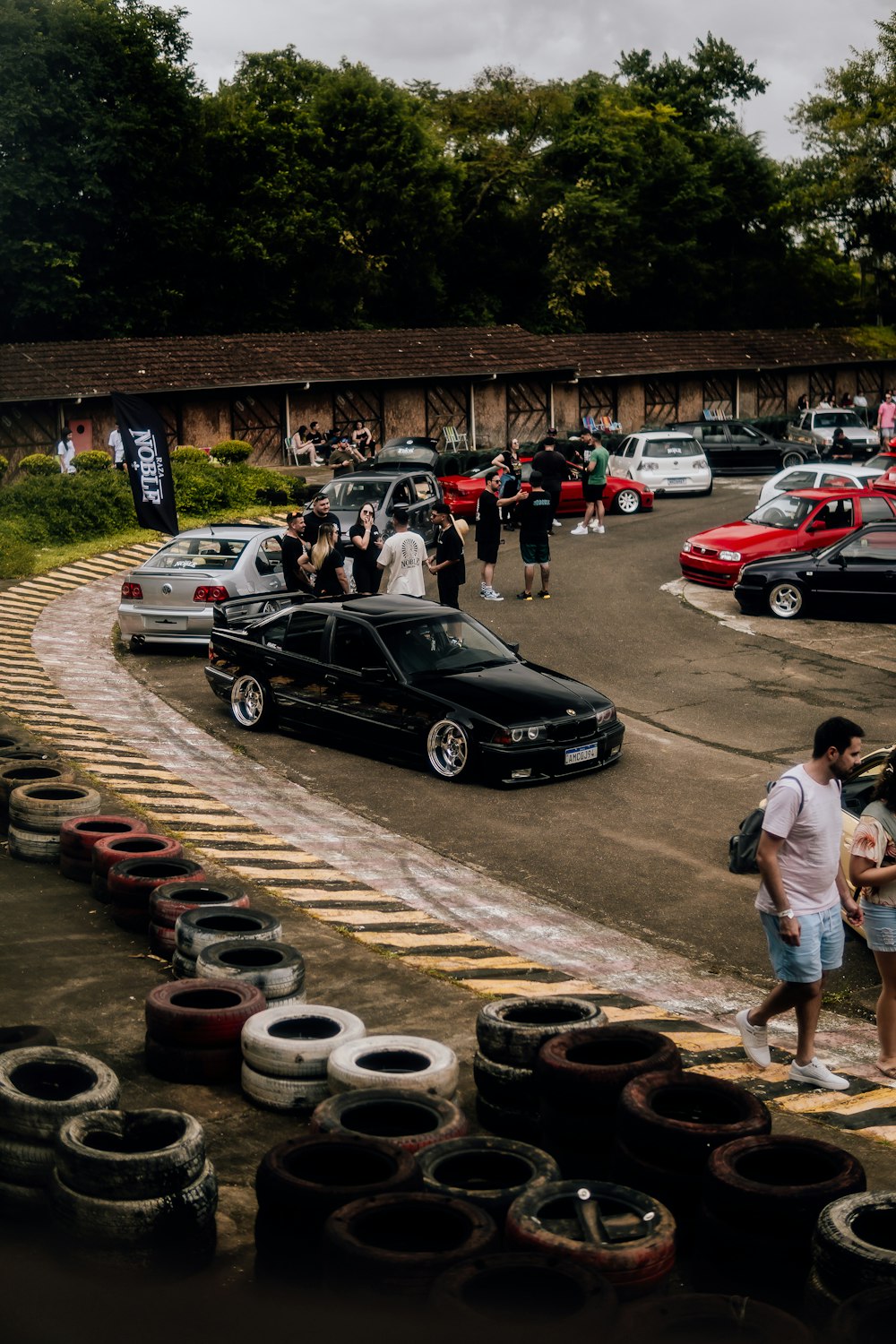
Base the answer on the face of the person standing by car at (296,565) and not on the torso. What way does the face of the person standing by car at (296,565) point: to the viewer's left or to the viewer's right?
to the viewer's right

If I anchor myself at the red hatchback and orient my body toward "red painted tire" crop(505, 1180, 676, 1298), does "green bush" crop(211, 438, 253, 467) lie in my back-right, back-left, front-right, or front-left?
back-right

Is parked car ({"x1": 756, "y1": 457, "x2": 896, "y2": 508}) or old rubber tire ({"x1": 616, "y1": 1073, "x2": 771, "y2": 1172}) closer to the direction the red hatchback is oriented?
the old rubber tire

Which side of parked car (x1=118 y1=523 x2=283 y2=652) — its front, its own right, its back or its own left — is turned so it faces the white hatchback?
front

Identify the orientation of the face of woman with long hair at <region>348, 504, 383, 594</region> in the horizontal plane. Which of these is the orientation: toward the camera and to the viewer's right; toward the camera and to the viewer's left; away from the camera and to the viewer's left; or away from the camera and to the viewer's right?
toward the camera and to the viewer's right

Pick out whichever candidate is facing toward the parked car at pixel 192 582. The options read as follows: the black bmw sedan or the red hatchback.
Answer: the red hatchback

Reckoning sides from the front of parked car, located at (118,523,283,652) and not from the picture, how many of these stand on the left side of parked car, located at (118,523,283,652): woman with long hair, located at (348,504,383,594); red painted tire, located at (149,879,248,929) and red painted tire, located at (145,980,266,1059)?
0

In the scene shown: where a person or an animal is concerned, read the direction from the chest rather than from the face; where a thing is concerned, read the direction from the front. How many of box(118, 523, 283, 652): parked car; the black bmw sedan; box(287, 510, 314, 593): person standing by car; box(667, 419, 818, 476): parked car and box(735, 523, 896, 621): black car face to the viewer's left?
1

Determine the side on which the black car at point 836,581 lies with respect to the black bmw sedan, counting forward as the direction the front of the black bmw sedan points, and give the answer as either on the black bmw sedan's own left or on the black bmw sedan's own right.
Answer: on the black bmw sedan's own left

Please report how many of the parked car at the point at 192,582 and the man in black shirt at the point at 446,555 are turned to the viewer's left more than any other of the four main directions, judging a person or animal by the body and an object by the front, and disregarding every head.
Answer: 1

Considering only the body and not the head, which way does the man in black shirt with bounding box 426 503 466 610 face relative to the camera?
to the viewer's left

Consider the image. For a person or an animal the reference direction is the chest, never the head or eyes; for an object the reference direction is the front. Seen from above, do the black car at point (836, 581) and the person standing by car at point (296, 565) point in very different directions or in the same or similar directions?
very different directions

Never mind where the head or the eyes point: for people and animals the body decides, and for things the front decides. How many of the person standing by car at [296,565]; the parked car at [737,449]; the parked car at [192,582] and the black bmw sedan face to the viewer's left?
0

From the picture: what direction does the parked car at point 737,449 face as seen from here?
to the viewer's right

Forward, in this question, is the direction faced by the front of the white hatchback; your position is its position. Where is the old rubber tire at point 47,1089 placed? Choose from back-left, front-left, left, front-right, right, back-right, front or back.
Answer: back-left

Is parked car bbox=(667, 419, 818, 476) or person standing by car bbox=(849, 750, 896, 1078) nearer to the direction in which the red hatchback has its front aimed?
the person standing by car

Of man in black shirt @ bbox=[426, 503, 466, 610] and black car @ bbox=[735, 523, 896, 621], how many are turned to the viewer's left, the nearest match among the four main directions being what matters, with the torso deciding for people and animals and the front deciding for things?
2

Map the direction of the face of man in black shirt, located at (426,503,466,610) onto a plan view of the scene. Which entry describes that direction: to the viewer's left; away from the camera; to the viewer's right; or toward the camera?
to the viewer's left

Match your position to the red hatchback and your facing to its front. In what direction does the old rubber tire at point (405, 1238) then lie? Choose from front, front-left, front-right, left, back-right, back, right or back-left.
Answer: front-left

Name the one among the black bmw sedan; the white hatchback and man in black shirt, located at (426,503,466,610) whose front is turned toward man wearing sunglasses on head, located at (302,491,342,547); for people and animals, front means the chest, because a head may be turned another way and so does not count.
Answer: the man in black shirt

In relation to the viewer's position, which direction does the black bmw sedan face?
facing the viewer and to the right of the viewer

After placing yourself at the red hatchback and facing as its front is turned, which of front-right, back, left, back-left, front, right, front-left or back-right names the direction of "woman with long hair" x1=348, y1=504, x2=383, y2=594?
front

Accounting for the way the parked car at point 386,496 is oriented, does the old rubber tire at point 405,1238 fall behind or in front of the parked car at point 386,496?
in front
